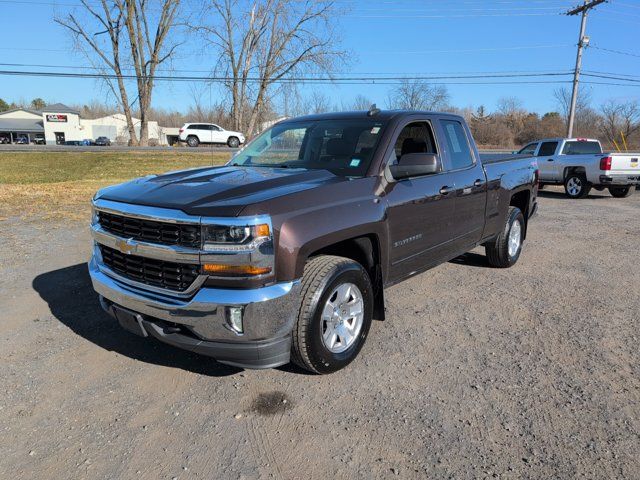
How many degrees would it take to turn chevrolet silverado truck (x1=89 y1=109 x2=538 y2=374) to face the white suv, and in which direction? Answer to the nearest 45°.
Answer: approximately 135° to its right

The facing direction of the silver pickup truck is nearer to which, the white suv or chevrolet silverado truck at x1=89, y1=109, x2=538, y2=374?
the white suv

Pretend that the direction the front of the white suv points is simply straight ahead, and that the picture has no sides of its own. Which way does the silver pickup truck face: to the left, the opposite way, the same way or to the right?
to the left

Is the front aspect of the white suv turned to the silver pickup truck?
no

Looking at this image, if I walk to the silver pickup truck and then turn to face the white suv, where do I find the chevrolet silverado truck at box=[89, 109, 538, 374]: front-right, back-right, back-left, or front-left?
back-left

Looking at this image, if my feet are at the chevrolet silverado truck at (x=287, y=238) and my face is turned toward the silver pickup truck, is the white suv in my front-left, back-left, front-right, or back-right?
front-left

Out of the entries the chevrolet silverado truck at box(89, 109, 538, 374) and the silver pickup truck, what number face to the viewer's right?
0

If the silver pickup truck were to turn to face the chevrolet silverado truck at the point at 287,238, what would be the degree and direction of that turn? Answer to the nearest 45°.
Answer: approximately 135° to its left

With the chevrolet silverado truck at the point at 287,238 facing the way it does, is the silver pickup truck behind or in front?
behind

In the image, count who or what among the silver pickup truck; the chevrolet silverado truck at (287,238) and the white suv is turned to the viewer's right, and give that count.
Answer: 1

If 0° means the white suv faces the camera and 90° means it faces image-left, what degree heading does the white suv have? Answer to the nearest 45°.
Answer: approximately 270°

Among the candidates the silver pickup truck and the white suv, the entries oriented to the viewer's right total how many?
1

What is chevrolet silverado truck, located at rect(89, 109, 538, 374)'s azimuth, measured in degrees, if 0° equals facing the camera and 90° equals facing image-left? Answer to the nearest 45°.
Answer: approximately 45°

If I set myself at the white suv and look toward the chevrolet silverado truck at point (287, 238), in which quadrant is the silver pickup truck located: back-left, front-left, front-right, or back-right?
front-left

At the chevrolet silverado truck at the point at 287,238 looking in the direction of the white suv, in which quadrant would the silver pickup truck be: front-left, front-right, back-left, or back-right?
front-right

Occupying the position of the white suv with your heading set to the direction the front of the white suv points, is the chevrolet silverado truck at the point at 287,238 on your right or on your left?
on your right

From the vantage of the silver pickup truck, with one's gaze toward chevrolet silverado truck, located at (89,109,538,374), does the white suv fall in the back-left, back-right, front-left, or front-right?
back-right

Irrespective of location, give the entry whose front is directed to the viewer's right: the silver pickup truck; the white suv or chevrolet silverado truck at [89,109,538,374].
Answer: the white suv
